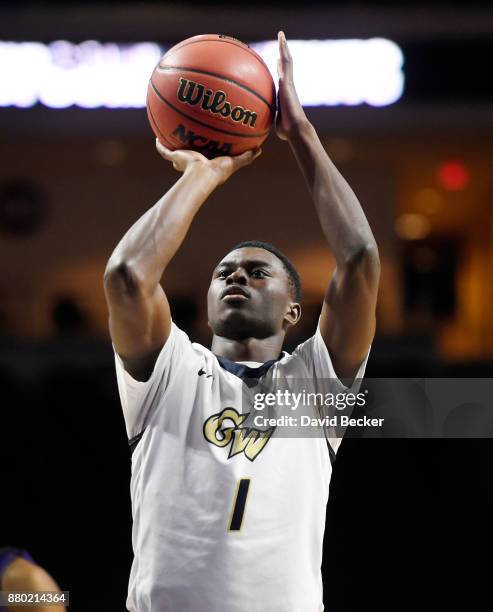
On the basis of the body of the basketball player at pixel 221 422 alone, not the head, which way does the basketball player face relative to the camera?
toward the camera

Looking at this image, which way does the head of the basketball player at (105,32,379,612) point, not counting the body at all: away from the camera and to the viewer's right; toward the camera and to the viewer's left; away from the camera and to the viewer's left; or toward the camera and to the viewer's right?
toward the camera and to the viewer's left
